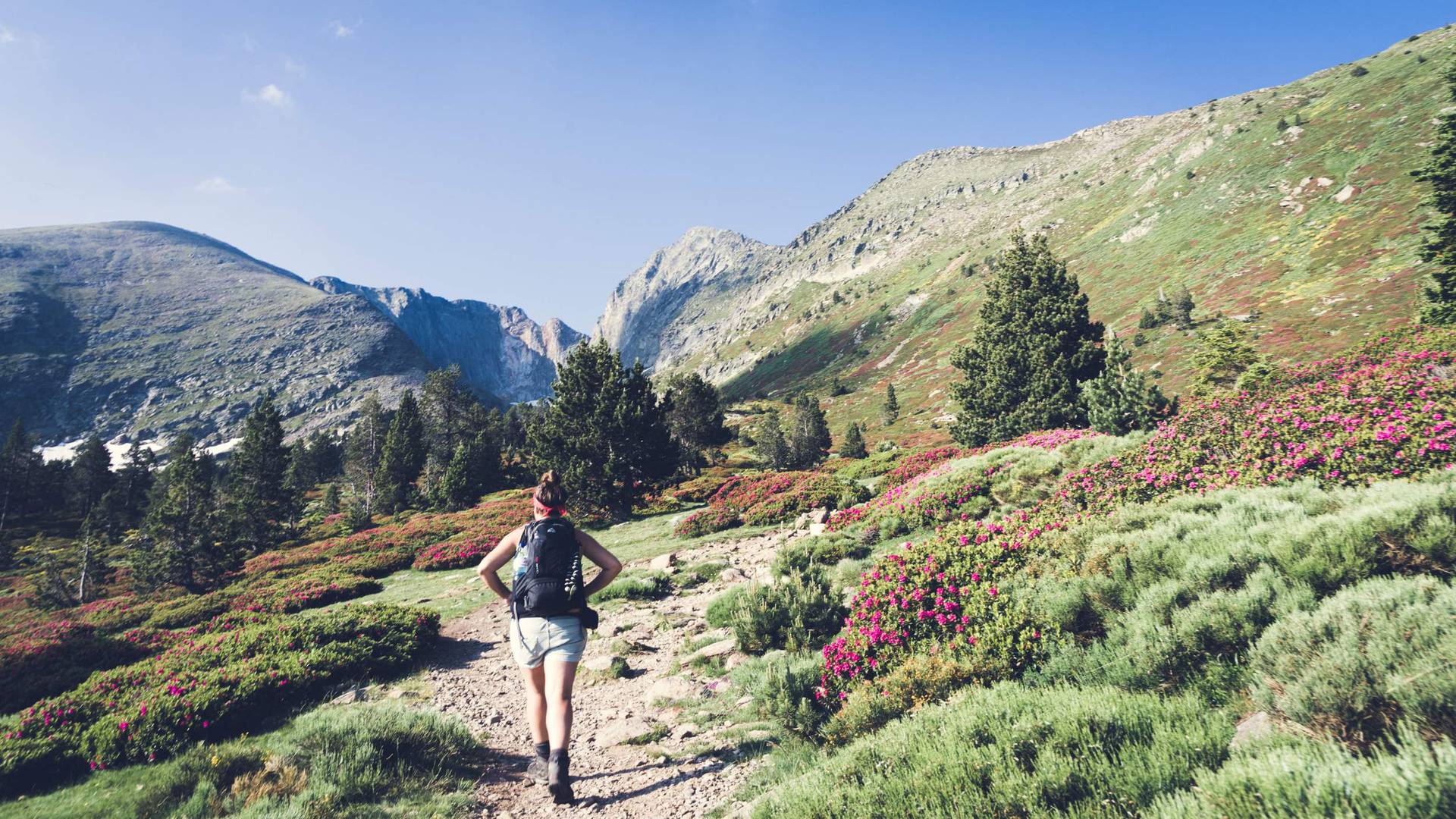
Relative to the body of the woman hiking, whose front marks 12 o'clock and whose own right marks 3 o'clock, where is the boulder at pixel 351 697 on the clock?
The boulder is roughly at 11 o'clock from the woman hiking.

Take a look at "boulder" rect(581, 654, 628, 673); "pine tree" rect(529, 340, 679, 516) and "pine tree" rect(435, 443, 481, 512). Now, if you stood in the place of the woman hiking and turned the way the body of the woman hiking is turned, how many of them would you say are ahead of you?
3

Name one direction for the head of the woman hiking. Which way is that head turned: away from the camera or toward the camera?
away from the camera

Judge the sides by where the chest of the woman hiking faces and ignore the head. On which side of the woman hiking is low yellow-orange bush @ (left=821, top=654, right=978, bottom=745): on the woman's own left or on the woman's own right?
on the woman's own right

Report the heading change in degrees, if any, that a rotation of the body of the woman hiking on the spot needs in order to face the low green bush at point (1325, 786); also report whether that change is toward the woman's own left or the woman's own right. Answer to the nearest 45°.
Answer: approximately 135° to the woman's own right

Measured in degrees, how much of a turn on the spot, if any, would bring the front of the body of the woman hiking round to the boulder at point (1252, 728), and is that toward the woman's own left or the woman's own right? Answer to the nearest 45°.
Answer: approximately 135° to the woman's own right

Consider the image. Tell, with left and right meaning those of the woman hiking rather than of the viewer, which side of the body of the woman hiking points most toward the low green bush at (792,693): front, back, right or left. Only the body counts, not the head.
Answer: right

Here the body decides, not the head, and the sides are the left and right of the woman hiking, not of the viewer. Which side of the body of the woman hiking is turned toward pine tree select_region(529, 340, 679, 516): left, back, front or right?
front

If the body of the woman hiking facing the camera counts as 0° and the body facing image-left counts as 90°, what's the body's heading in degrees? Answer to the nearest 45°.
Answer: approximately 180°

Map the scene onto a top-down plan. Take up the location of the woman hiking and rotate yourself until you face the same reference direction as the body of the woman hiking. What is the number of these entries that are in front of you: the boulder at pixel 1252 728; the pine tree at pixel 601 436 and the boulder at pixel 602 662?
2

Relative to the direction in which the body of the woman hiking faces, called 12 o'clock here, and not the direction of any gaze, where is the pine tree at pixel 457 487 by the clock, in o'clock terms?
The pine tree is roughly at 12 o'clock from the woman hiking.

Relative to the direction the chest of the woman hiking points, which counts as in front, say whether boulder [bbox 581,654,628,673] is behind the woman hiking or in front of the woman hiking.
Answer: in front

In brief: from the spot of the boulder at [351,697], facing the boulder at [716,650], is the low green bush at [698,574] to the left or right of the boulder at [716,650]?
left
